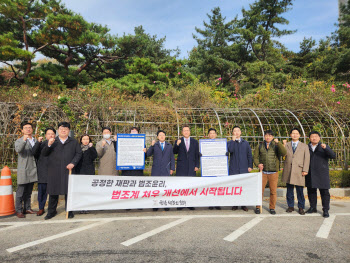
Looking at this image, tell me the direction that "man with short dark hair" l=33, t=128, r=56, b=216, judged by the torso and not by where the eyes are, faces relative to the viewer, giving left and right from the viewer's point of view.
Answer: facing the viewer

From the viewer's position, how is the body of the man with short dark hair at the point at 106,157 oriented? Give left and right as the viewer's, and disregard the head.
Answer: facing the viewer

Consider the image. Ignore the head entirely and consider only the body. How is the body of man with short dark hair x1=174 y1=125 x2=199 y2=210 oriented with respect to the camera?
toward the camera

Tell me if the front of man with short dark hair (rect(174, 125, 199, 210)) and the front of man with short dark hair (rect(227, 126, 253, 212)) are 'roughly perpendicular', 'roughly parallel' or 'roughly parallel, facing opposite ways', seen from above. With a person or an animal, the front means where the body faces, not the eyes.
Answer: roughly parallel

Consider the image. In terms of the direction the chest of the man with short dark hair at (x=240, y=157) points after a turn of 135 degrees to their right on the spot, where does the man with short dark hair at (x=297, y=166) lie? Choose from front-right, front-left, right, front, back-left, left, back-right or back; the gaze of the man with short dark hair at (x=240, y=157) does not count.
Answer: back-right

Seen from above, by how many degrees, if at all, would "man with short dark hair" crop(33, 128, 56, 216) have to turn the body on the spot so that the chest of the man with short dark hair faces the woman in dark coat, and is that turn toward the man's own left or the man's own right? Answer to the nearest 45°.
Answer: approximately 90° to the man's own left

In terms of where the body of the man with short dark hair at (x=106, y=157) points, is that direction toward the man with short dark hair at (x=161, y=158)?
no

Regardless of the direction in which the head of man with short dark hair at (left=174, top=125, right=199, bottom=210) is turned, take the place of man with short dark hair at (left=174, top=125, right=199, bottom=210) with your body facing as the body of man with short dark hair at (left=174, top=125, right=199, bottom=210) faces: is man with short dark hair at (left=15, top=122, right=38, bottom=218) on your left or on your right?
on your right

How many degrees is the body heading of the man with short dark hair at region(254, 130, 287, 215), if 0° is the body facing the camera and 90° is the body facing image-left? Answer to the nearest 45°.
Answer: approximately 0°

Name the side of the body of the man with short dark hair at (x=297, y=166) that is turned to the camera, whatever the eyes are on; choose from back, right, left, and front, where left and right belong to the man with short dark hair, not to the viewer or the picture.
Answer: front

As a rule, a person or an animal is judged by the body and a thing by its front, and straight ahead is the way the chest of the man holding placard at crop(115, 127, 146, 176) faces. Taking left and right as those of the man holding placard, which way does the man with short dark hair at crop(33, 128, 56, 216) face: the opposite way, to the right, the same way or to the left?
the same way

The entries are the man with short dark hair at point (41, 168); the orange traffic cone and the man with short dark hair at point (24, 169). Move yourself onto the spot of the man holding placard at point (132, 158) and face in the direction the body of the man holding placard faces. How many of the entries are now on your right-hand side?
3

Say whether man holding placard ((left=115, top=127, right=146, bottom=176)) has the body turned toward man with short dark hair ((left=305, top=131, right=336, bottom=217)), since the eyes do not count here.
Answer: no

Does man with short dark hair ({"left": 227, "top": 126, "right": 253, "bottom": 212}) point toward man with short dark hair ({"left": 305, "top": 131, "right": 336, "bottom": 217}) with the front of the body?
no
